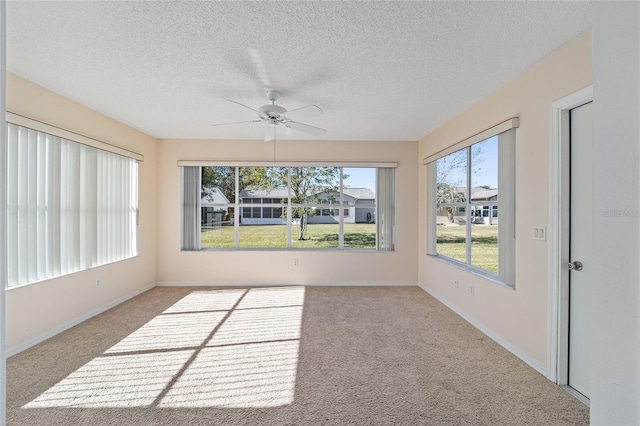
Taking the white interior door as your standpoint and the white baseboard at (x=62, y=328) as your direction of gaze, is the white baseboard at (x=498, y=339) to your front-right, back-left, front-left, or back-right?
front-right

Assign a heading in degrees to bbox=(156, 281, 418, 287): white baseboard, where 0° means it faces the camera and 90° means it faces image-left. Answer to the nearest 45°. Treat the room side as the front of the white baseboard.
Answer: approximately 0°

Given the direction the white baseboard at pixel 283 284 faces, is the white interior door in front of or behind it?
in front

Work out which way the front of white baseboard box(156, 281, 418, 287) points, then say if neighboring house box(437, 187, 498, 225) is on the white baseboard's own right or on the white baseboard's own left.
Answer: on the white baseboard's own left

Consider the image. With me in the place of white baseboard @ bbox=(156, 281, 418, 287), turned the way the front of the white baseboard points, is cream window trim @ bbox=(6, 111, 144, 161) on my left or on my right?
on my right

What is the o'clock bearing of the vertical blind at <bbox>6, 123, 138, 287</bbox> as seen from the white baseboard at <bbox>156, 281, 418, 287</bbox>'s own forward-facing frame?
The vertical blind is roughly at 2 o'clock from the white baseboard.

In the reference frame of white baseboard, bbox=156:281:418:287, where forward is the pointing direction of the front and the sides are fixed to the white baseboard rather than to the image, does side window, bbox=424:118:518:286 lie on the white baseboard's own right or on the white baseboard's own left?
on the white baseboard's own left

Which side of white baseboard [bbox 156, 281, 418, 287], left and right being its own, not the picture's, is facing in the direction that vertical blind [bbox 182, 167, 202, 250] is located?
right

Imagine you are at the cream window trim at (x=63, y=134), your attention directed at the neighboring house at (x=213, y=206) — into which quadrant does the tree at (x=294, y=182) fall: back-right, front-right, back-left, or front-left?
front-right
